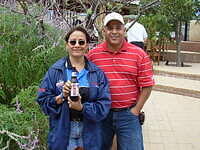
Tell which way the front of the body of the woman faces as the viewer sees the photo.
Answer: toward the camera

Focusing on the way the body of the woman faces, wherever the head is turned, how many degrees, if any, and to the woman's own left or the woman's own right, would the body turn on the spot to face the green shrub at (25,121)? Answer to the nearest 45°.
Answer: approximately 135° to the woman's own right

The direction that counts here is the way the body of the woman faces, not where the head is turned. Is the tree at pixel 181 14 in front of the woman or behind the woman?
behind

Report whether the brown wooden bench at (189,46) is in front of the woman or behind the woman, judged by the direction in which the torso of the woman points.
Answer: behind
